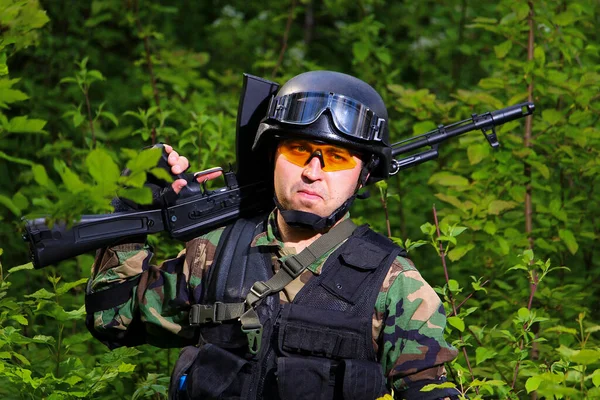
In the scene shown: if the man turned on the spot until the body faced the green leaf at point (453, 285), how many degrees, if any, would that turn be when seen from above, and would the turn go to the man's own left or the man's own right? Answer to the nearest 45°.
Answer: approximately 135° to the man's own left

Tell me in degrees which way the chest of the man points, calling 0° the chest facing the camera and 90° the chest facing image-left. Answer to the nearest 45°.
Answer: approximately 0°

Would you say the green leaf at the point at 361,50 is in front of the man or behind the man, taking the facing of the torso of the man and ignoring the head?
behind

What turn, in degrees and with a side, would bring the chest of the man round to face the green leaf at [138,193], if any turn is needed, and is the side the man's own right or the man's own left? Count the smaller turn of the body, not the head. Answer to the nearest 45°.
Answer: approximately 45° to the man's own right

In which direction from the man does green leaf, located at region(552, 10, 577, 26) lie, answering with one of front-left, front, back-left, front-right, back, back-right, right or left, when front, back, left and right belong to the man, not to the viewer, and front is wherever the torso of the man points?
back-left

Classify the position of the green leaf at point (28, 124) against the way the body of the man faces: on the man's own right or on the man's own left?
on the man's own right

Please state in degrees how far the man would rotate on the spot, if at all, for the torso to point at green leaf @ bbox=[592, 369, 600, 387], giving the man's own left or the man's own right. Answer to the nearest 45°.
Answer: approximately 45° to the man's own left

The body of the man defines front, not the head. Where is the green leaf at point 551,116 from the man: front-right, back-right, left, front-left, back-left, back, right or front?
back-left
